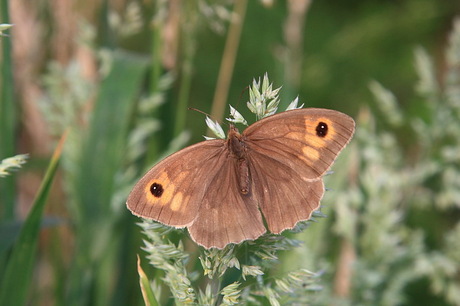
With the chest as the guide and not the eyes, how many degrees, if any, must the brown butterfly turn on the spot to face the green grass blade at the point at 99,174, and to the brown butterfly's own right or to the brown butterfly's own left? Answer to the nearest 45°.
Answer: approximately 45° to the brown butterfly's own left

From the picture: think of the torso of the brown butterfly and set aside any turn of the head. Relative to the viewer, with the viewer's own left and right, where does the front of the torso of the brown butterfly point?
facing away from the viewer

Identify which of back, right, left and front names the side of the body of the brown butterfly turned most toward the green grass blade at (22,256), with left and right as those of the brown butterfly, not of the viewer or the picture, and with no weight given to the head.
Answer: left

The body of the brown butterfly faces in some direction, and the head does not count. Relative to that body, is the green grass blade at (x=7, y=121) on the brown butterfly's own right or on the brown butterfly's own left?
on the brown butterfly's own left
